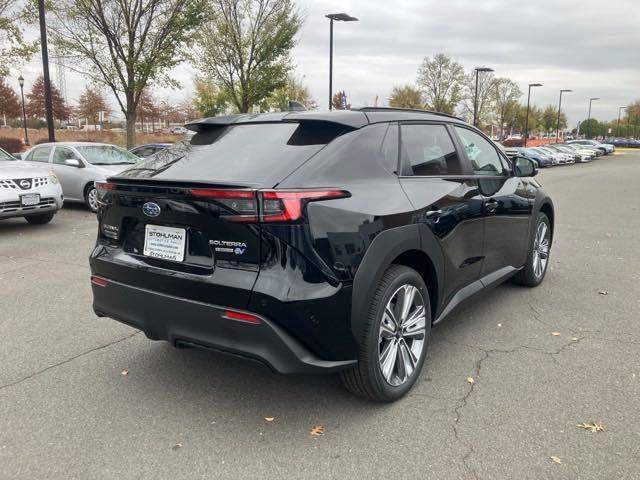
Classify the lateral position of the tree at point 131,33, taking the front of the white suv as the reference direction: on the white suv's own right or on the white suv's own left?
on the white suv's own left

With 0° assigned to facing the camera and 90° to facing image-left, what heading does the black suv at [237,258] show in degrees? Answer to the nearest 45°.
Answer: approximately 225°

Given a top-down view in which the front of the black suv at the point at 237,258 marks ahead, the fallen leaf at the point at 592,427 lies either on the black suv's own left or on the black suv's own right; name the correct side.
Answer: on the black suv's own right

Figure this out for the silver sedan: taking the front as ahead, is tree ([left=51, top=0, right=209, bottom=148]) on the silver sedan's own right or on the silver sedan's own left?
on the silver sedan's own left

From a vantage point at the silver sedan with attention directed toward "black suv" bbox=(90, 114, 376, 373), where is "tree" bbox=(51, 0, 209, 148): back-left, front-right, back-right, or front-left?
back-left
